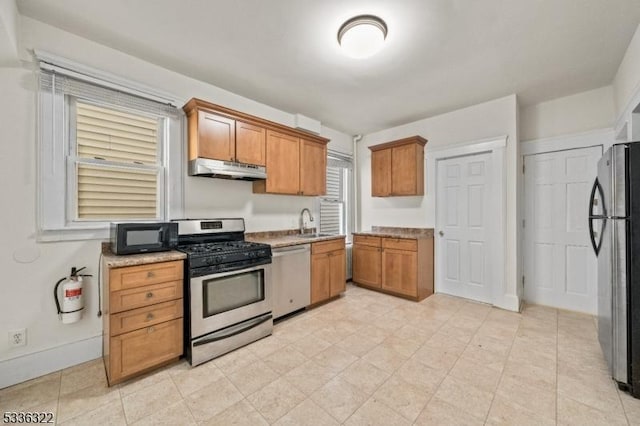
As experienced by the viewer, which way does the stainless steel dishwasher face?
facing the viewer and to the right of the viewer

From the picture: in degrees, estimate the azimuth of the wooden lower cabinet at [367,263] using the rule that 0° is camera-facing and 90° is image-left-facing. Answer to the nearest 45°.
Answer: approximately 45°

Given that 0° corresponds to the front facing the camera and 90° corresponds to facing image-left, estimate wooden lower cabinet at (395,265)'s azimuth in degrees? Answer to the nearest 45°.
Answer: approximately 45°

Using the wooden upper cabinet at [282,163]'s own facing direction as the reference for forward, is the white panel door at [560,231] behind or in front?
in front

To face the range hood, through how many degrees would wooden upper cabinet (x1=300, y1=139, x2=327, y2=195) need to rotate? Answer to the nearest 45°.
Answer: approximately 90° to its right
